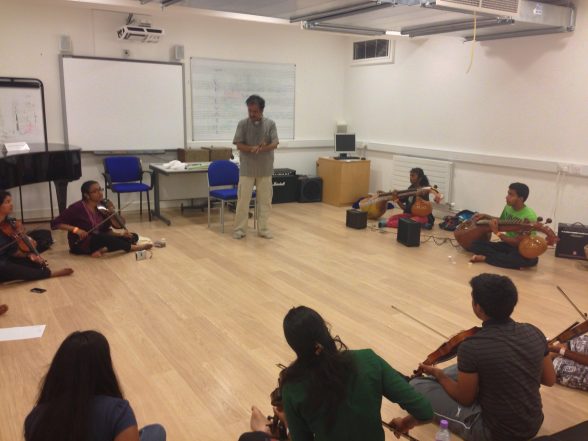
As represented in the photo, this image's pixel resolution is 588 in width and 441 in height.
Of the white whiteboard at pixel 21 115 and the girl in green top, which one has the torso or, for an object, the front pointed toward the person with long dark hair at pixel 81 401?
the white whiteboard

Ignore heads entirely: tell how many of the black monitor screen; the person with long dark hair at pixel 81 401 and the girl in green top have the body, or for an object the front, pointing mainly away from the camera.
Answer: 2

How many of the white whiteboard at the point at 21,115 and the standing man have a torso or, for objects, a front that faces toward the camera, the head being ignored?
2

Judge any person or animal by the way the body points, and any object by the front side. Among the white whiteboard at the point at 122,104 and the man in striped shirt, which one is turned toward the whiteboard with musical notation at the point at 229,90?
the man in striped shirt

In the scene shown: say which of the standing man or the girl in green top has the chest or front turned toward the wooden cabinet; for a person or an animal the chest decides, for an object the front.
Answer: the girl in green top

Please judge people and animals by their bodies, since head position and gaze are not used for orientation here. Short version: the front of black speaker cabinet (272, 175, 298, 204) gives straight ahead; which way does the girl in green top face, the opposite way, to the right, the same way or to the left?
the opposite way

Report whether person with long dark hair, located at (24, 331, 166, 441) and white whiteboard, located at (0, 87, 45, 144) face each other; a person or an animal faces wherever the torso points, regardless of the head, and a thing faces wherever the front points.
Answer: yes

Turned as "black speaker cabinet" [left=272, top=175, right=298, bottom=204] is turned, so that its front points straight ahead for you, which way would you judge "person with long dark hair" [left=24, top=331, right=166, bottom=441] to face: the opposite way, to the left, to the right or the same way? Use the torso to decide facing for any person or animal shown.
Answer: the opposite way

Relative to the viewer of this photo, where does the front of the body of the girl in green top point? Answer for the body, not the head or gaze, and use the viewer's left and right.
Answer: facing away from the viewer

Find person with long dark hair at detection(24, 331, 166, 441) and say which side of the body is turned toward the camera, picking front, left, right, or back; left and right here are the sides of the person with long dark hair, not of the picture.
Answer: back

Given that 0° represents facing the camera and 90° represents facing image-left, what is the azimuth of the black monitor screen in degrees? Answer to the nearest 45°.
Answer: approximately 0°

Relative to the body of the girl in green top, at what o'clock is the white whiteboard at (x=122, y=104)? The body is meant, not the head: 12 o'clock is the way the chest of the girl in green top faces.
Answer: The white whiteboard is roughly at 11 o'clock from the girl in green top.

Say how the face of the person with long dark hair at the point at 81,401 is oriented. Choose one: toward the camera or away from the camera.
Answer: away from the camera

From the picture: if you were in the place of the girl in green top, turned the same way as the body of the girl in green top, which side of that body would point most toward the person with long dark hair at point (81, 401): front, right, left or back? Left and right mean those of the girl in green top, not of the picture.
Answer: left
